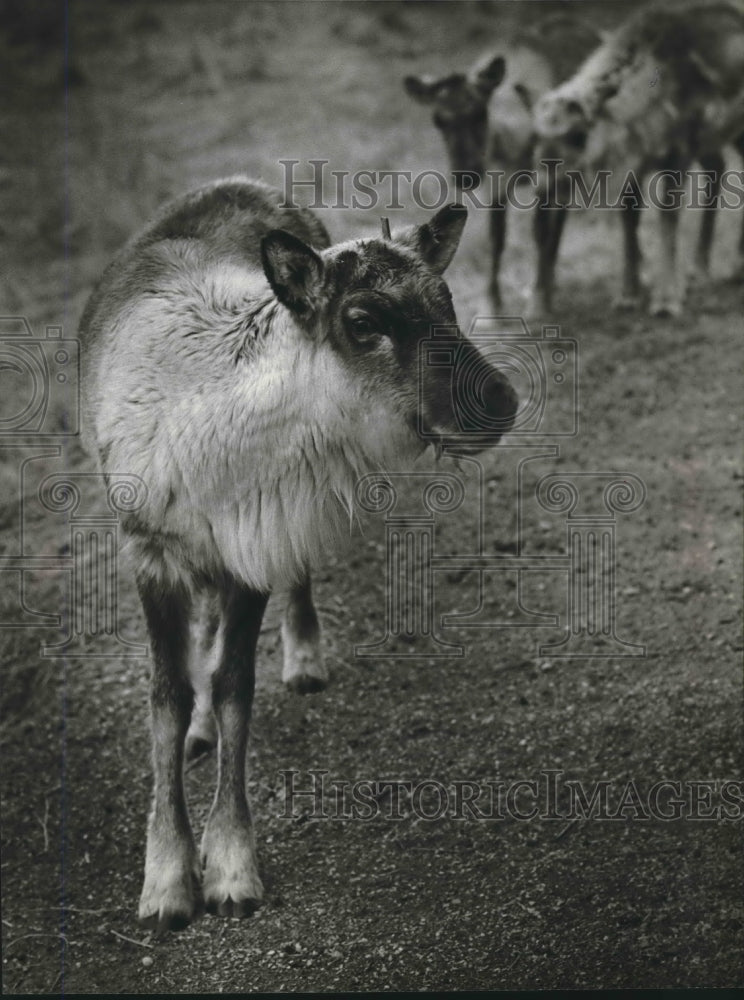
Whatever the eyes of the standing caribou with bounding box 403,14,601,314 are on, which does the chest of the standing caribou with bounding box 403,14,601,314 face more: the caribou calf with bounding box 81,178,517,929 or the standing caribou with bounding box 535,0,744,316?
the caribou calf

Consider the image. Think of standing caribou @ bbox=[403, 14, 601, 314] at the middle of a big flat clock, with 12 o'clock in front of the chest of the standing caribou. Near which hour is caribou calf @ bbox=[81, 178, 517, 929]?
The caribou calf is roughly at 11 o'clock from the standing caribou.

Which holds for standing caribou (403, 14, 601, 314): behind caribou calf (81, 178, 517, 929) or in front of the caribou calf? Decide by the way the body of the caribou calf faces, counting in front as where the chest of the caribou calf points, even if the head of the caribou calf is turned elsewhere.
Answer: behind

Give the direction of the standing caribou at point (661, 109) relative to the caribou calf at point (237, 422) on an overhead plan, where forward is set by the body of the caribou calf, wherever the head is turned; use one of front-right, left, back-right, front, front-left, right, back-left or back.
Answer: back-left

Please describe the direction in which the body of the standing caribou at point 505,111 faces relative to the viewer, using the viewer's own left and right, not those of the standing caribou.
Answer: facing the viewer and to the left of the viewer

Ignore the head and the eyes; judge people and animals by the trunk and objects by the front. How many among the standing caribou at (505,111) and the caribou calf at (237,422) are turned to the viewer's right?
0

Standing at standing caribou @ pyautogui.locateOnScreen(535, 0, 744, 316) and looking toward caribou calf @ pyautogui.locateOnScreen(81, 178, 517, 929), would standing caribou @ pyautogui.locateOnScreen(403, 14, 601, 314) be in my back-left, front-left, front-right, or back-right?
front-right

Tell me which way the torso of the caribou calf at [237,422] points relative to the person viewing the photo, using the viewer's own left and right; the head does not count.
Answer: facing the viewer
